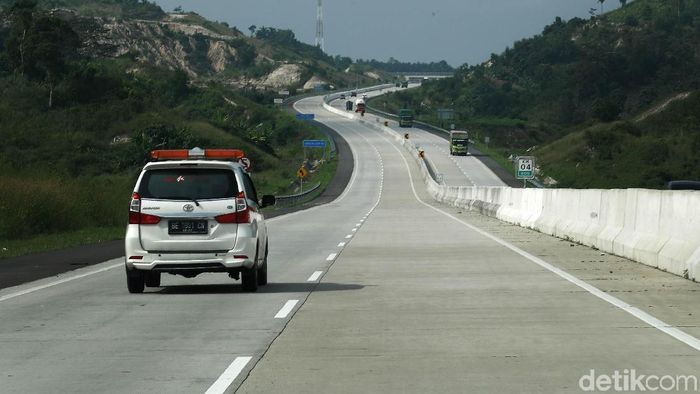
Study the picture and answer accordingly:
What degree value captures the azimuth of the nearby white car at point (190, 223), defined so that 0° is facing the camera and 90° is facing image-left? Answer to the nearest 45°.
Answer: approximately 180°
